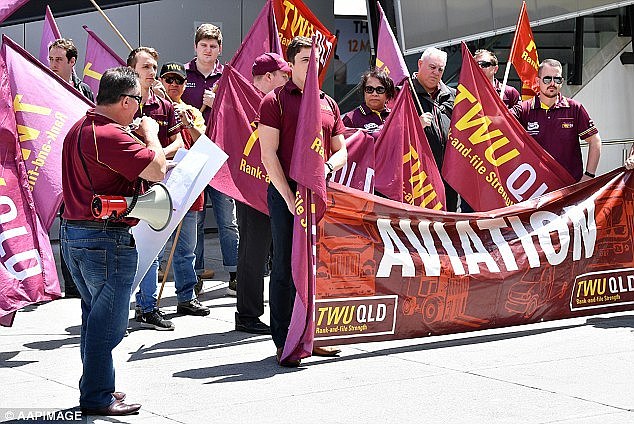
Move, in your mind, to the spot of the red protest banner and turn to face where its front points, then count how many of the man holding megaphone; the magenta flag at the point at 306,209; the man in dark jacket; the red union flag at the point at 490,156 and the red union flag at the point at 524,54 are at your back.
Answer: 3

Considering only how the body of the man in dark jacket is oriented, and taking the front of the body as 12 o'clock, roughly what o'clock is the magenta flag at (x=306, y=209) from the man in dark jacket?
The magenta flag is roughly at 2 o'clock from the man in dark jacket.

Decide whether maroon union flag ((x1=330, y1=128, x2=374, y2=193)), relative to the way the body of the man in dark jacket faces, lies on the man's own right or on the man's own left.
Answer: on the man's own right
